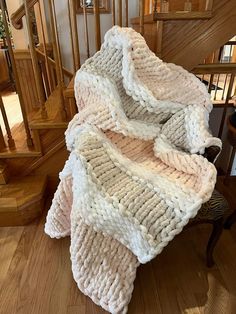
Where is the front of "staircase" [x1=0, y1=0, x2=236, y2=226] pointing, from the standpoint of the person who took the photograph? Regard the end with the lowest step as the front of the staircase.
facing the viewer and to the left of the viewer

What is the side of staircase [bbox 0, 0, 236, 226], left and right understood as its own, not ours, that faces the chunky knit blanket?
left
